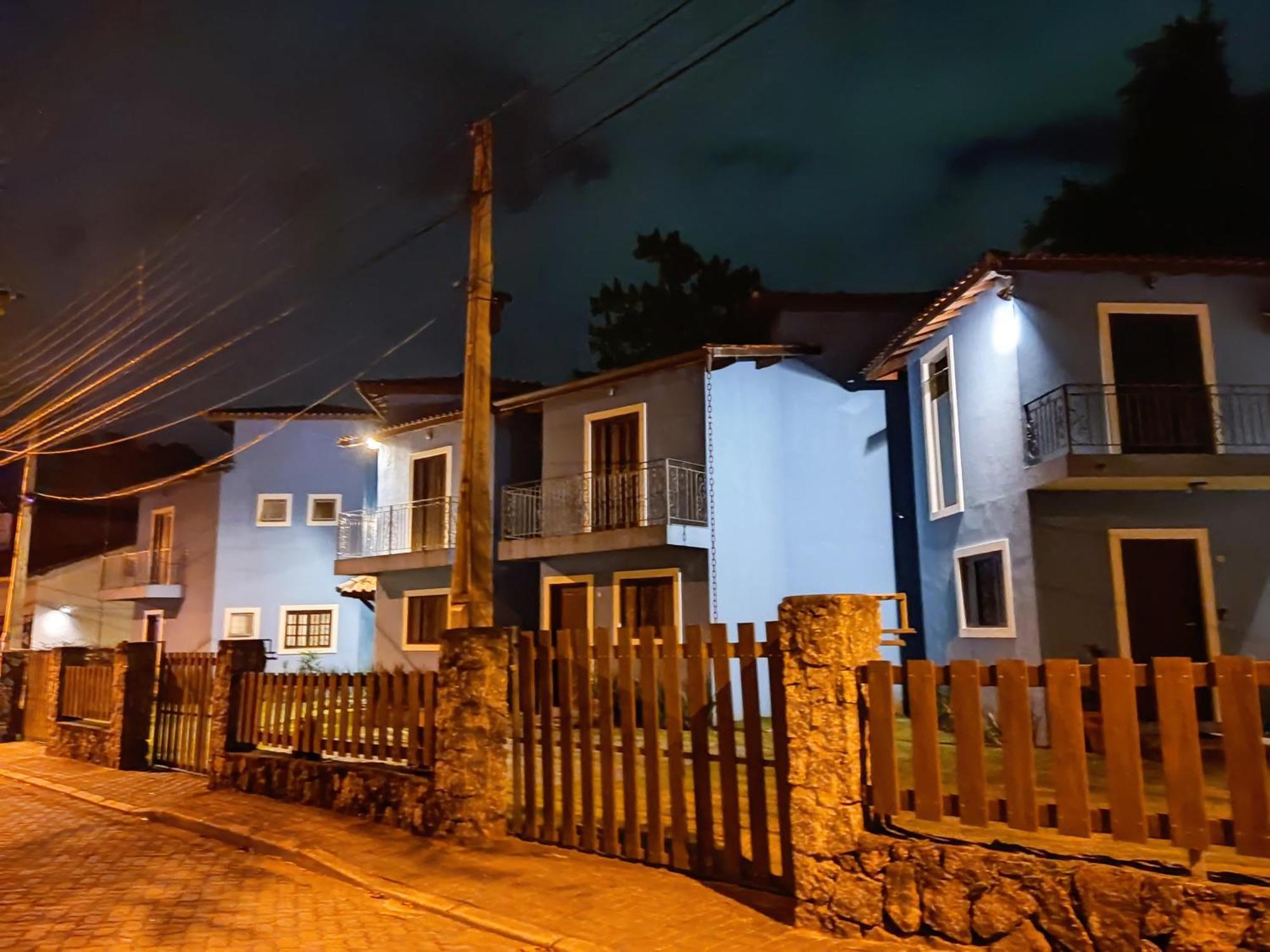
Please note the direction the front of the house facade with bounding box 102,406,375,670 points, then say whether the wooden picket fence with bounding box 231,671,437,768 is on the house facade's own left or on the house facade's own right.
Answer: on the house facade's own left

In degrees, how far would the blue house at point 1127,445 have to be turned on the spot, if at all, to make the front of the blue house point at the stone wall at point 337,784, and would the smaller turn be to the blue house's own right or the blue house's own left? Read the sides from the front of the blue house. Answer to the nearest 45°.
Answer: approximately 45° to the blue house's own right

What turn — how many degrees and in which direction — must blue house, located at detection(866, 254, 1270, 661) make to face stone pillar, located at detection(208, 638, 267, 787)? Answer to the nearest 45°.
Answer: approximately 45° to its right

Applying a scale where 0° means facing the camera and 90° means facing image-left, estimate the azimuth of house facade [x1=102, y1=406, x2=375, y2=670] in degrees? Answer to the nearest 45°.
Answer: approximately 45°

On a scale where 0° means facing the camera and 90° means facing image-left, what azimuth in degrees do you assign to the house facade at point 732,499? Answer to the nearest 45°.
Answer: approximately 45°
